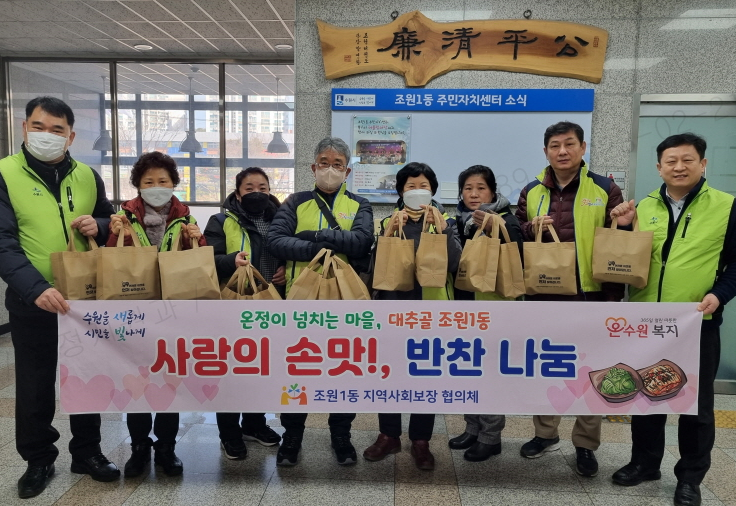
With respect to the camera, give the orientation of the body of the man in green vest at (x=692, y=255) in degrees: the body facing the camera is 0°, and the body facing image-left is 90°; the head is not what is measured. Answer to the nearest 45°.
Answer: approximately 45°

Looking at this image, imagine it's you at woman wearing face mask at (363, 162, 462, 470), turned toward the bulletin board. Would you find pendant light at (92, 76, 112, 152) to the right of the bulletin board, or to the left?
left

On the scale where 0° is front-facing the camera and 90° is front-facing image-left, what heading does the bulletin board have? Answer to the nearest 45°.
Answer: approximately 0°

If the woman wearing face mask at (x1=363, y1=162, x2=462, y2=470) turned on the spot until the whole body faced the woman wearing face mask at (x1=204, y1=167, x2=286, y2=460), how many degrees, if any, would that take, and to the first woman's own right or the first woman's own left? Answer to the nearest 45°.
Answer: approximately 90° to the first woman's own right

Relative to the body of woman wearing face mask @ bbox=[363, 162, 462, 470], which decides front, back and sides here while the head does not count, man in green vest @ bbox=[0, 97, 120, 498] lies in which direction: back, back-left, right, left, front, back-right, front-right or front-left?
right

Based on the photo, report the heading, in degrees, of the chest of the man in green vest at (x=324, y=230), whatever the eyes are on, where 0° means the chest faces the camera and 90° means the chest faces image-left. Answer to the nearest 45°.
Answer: approximately 0°

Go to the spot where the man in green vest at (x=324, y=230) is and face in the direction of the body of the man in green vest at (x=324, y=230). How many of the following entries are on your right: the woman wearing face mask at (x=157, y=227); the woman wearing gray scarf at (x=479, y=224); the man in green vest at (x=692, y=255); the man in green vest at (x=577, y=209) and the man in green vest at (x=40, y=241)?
2

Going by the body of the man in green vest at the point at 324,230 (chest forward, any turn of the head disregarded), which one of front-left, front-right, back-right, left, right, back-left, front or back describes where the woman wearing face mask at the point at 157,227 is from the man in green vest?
right
